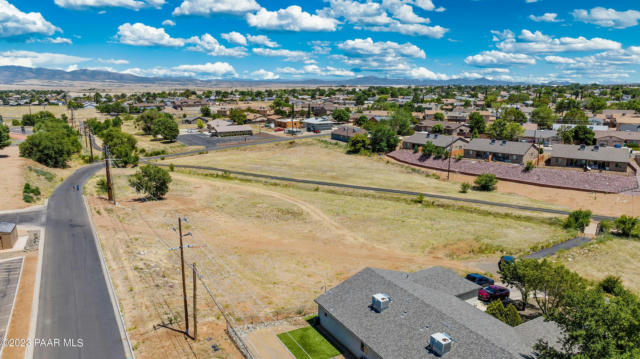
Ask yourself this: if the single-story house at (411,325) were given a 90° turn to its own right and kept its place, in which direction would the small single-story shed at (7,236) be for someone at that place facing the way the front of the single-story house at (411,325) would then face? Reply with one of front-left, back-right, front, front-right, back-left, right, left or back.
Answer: back-right

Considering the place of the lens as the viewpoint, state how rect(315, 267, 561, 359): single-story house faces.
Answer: facing away from the viewer and to the right of the viewer

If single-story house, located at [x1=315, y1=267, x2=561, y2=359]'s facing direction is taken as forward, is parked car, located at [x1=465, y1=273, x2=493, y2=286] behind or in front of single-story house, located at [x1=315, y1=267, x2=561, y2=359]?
in front

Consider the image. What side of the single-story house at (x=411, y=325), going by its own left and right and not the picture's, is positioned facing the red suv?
front
